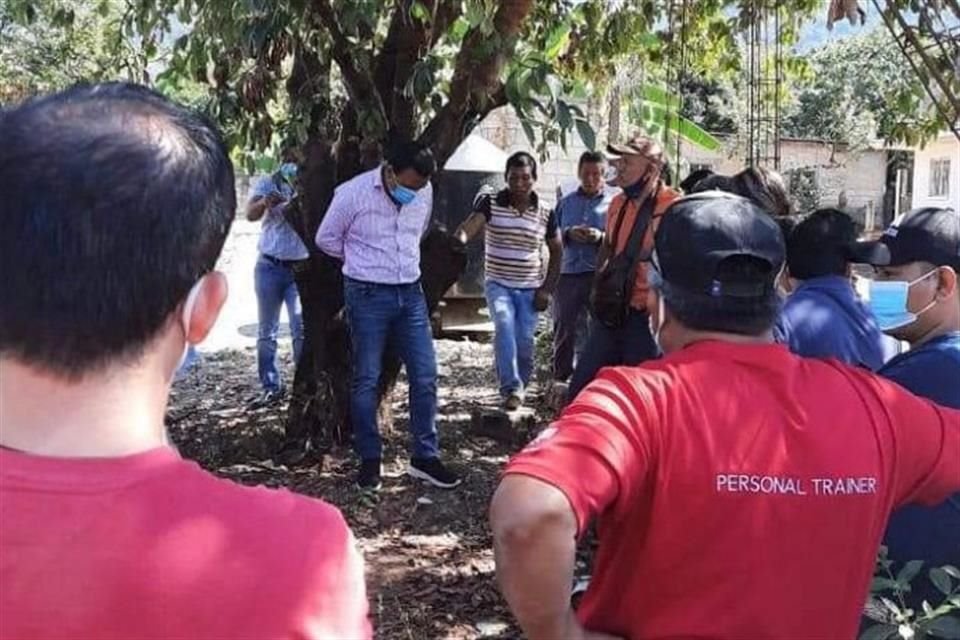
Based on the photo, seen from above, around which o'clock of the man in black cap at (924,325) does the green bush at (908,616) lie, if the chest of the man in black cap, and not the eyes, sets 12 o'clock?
The green bush is roughly at 9 o'clock from the man in black cap.

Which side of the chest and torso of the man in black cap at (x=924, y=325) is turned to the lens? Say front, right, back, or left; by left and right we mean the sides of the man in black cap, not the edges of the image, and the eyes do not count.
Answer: left

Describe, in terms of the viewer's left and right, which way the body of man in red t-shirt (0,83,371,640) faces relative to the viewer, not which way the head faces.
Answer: facing away from the viewer

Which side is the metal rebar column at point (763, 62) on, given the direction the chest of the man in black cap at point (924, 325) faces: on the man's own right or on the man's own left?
on the man's own right

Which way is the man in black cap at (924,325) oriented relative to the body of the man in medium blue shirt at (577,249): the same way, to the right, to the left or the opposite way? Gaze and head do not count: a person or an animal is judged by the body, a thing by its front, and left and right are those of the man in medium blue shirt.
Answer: to the right

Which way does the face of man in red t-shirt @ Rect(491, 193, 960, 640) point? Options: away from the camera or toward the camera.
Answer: away from the camera

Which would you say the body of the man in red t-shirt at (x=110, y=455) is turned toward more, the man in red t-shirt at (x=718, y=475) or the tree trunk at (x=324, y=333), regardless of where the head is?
the tree trunk

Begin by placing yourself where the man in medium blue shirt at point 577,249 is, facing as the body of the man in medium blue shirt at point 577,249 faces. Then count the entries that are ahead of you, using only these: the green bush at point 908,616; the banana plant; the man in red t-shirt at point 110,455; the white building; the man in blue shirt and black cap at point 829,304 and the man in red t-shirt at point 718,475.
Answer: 4

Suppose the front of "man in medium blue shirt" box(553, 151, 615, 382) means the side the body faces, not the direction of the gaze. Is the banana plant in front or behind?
behind

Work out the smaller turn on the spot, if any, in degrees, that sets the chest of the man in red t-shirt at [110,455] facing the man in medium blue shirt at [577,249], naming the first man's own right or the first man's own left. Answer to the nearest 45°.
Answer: approximately 45° to the first man's own right

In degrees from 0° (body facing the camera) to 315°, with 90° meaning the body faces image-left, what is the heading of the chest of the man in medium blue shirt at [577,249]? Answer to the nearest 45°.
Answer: approximately 0°

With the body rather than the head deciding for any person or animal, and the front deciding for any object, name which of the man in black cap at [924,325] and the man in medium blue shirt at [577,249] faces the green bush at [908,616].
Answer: the man in medium blue shirt
